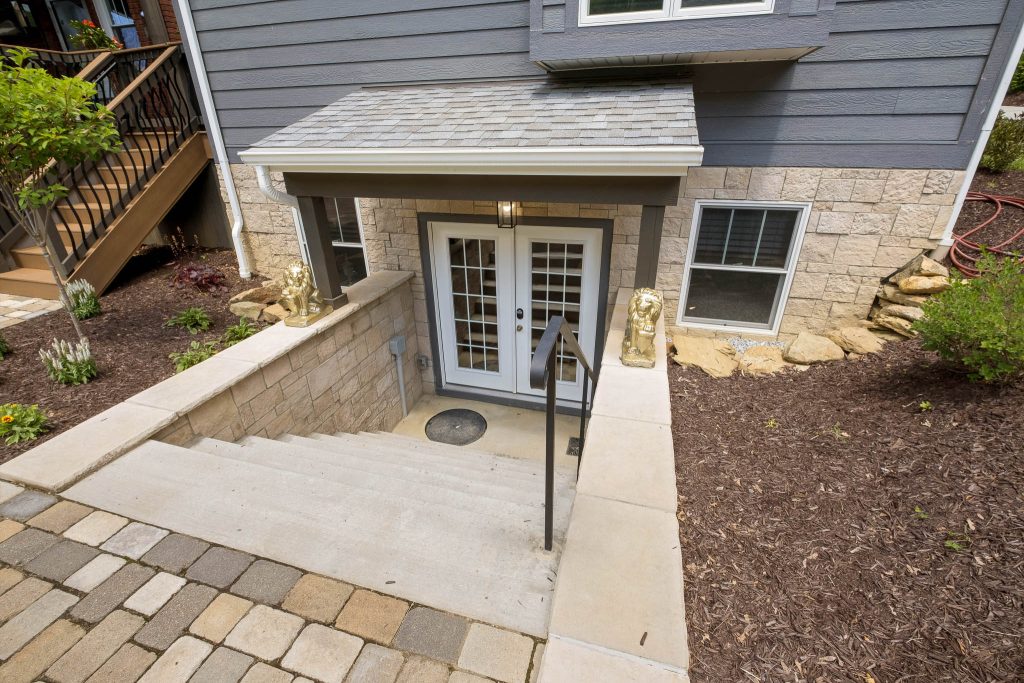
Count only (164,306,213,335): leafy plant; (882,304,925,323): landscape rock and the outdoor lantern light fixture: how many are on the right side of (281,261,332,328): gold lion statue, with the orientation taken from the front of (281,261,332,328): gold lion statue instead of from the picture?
1

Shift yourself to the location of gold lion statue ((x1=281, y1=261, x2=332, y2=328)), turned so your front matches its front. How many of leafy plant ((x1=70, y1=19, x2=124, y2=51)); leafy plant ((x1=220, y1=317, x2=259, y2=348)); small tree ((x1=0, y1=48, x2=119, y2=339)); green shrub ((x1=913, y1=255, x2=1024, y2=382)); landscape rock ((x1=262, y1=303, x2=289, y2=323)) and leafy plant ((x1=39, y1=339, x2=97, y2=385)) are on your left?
1

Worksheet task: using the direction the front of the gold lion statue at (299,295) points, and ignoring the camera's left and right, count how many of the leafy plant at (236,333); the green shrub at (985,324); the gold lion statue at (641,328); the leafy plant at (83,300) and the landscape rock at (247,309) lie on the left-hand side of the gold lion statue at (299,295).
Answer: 2

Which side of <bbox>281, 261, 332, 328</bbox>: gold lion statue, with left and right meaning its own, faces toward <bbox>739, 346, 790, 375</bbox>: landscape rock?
left

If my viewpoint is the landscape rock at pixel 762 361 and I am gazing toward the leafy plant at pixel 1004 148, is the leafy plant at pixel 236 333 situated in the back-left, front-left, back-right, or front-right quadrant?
back-left

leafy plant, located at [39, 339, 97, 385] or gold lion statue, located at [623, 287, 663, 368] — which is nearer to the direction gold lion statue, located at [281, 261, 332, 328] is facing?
the leafy plant

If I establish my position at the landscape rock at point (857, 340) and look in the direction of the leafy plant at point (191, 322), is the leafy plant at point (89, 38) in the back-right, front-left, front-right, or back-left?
front-right

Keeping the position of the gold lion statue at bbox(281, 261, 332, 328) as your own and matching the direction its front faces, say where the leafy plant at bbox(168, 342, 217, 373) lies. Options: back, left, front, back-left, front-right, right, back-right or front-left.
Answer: front-right

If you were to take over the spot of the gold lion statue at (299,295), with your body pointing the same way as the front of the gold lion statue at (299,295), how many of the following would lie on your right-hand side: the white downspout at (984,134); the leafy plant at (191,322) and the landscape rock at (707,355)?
1

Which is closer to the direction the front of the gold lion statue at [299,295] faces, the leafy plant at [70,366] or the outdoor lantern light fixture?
the leafy plant

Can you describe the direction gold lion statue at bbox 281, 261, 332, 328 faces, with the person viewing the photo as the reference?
facing the viewer and to the left of the viewer

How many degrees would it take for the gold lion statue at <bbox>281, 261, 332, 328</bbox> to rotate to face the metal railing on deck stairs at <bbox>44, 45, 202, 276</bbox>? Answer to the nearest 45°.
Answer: approximately 90° to its right

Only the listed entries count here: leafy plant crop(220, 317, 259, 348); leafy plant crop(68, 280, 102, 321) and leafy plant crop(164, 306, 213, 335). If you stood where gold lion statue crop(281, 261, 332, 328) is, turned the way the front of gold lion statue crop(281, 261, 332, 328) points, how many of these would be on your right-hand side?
3

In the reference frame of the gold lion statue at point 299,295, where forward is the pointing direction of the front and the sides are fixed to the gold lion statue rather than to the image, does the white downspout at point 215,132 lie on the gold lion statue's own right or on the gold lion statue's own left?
on the gold lion statue's own right

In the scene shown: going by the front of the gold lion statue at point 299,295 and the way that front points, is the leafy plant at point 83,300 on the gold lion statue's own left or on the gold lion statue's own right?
on the gold lion statue's own right
